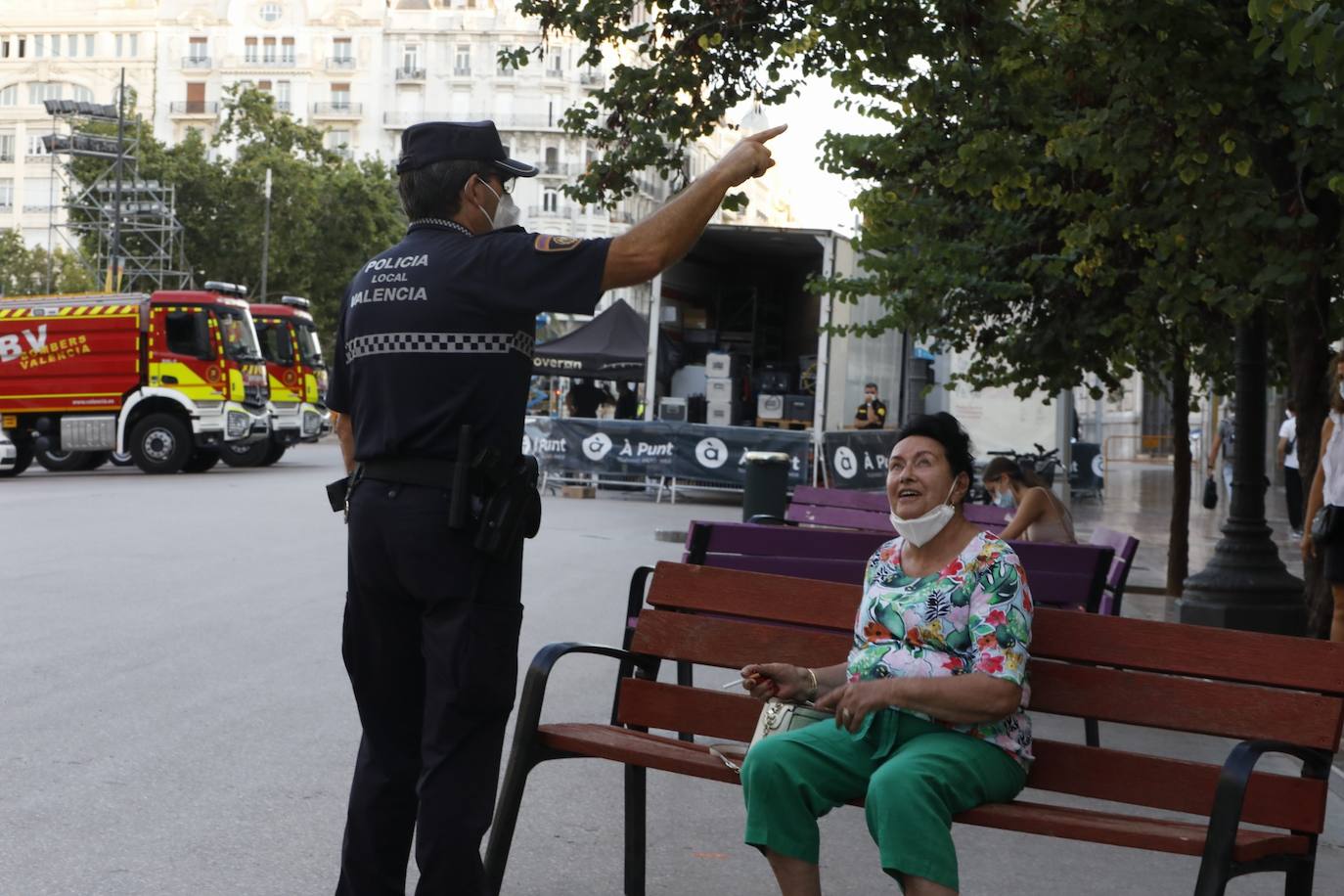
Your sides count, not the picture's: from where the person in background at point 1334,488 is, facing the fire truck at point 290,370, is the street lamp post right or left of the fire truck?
right

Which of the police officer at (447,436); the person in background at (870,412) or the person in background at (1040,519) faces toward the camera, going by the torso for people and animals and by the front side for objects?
the person in background at (870,412)

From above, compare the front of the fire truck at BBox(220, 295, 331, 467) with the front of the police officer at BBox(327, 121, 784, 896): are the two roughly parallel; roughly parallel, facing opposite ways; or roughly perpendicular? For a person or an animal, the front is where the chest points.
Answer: roughly perpendicular

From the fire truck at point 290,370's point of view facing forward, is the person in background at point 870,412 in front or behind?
in front

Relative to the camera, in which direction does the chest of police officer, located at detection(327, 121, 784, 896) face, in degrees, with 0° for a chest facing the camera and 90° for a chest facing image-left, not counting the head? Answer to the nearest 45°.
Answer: approximately 225°

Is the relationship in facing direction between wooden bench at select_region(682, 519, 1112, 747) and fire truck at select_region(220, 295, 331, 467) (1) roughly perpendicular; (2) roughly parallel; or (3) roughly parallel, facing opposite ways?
roughly perpendicular

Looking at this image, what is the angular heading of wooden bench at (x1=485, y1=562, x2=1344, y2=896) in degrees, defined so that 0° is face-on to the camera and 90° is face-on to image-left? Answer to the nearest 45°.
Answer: approximately 45°

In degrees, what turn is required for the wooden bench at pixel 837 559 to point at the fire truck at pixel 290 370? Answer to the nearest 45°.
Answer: approximately 90° to its right

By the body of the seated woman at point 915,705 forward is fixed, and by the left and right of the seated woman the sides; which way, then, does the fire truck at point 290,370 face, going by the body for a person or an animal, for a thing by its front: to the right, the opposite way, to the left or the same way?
to the left

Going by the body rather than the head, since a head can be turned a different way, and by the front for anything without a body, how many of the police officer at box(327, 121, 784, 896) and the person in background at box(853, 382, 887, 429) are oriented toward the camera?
1

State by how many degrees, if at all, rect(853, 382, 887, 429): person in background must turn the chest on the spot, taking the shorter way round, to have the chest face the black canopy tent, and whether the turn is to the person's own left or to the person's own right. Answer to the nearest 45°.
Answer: approximately 135° to the person's own right

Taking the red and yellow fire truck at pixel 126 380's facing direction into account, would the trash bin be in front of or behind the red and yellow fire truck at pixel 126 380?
in front
